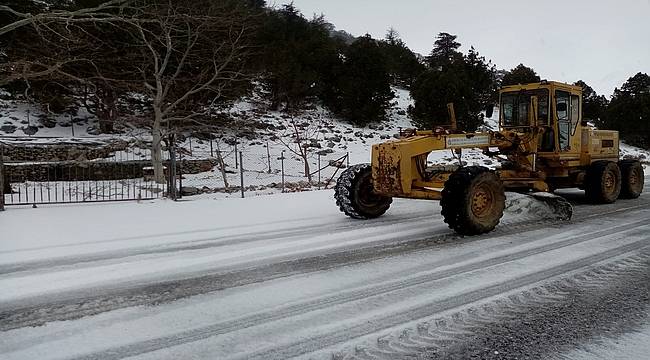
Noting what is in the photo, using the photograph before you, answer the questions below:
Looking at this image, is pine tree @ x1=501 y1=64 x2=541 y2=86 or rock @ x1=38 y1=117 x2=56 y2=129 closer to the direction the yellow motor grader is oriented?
the rock

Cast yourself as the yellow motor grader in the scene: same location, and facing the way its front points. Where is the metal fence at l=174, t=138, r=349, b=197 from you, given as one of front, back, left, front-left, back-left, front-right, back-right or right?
right

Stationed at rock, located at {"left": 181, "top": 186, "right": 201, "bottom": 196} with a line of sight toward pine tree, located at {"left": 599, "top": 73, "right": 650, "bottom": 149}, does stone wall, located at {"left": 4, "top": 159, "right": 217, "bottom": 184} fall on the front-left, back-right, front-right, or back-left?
back-left

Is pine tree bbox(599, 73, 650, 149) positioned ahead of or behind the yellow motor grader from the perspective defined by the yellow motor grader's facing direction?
behind

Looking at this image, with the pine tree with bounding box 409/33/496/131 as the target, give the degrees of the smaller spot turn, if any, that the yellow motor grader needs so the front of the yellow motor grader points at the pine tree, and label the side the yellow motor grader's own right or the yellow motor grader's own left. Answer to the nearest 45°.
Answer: approximately 135° to the yellow motor grader's own right

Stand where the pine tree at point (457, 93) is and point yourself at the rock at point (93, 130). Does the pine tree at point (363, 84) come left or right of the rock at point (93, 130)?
right

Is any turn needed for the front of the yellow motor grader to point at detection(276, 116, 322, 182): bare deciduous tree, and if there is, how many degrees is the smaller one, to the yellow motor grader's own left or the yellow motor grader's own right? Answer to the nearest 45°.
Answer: approximately 90° to the yellow motor grader's own right

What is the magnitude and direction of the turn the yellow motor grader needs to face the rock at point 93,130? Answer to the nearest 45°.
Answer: approximately 90° to its right

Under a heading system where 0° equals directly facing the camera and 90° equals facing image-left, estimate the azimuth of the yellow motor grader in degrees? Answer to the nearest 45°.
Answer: approximately 45°
